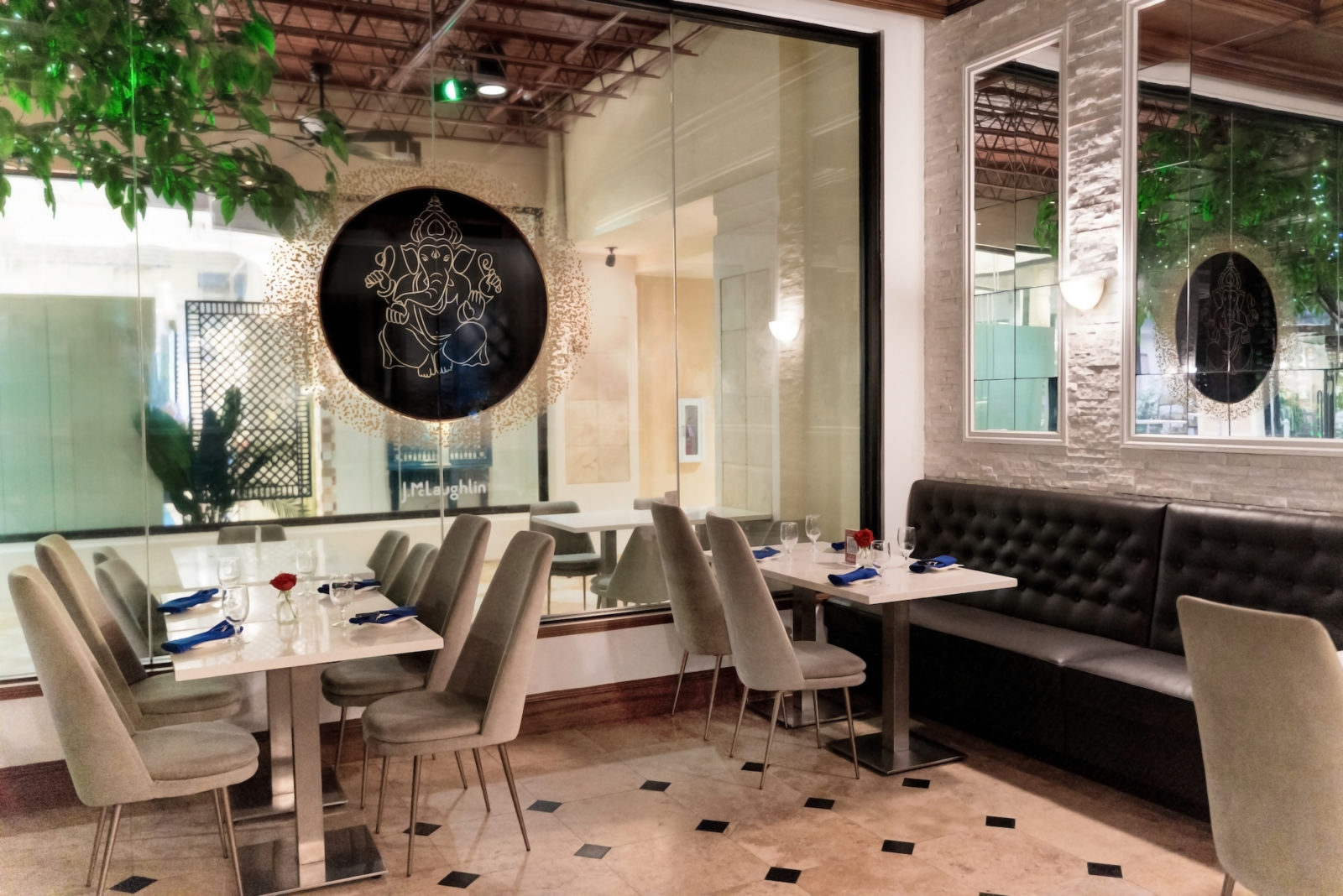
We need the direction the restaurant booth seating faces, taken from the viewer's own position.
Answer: facing the viewer and to the left of the viewer

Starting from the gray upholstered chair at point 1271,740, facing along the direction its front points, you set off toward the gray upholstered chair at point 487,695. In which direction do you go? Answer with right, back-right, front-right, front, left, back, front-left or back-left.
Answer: back-left

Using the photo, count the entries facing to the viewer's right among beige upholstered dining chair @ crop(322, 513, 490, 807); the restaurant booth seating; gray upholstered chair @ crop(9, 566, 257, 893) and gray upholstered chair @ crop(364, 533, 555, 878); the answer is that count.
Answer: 1

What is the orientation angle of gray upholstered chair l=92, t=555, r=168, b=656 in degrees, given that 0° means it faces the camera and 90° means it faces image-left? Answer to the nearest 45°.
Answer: approximately 270°

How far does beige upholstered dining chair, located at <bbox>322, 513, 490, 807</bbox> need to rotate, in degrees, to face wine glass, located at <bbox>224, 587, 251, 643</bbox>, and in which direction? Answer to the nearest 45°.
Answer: approximately 45° to its left

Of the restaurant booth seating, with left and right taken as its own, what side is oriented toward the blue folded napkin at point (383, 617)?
front

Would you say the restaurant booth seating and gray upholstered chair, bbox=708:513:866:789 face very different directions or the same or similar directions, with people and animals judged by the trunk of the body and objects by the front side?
very different directions

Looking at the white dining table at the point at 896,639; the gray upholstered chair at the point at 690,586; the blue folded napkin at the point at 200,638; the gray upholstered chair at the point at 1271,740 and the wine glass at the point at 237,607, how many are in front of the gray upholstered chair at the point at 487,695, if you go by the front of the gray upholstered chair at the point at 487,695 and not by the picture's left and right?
2

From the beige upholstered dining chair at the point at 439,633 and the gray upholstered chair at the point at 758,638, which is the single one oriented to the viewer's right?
the gray upholstered chair

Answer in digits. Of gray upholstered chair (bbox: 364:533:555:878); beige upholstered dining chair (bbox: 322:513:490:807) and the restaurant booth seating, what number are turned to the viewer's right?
0

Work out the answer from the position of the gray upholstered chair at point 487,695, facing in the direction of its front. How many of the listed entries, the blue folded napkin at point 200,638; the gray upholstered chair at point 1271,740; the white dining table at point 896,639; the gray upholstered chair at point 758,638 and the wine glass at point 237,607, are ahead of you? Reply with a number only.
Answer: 2

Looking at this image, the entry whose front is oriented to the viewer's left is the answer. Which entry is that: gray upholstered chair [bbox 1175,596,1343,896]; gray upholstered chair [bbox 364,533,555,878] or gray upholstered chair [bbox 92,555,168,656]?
gray upholstered chair [bbox 364,533,555,878]

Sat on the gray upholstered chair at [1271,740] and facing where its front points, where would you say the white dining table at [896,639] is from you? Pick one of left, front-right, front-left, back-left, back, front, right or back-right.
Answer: left

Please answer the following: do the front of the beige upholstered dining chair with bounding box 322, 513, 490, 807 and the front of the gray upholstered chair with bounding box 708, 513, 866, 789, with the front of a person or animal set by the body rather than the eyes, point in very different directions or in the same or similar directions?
very different directions

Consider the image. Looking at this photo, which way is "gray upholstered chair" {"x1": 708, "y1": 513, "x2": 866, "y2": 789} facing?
to the viewer's right

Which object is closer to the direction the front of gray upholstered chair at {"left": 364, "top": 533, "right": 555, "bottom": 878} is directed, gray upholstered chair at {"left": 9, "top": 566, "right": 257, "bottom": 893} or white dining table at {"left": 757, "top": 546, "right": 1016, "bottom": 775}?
the gray upholstered chair

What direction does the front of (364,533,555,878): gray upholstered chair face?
to the viewer's left

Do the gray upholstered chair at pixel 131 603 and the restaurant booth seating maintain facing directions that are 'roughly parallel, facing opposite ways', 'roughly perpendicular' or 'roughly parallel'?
roughly parallel, facing opposite ways

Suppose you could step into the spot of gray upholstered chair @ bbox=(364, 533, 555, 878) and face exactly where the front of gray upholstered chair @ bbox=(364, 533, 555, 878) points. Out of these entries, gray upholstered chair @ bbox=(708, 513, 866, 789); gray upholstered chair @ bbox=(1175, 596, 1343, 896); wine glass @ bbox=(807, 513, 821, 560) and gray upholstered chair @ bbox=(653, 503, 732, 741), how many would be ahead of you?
0

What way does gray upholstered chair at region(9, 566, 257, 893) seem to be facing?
to the viewer's right
